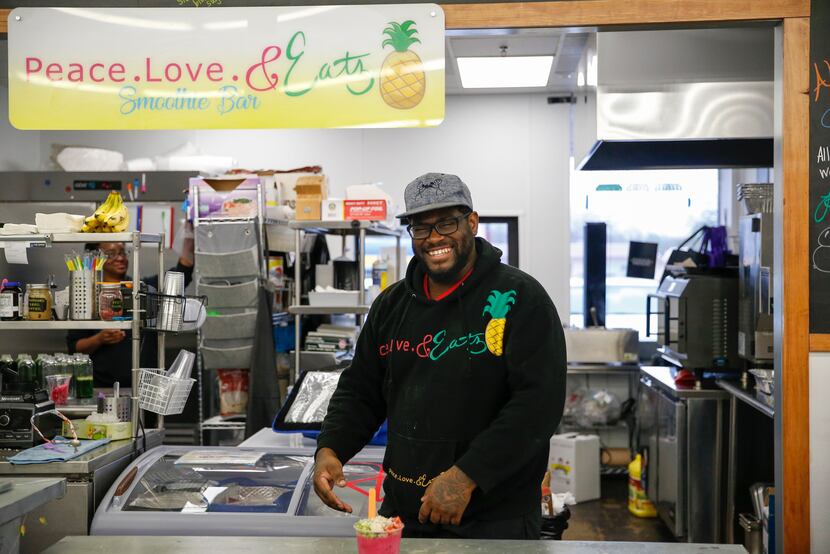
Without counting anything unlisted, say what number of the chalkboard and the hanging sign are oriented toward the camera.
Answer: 2

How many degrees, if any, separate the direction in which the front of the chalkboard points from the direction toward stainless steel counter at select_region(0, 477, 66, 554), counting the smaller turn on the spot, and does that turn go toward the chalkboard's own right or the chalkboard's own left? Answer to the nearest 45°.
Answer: approximately 45° to the chalkboard's own right

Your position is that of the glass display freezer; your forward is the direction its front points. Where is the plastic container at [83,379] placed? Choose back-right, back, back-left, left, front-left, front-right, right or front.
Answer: back-right

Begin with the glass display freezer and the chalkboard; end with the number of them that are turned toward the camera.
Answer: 2

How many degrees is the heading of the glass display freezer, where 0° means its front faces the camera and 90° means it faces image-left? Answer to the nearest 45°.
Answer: approximately 0°

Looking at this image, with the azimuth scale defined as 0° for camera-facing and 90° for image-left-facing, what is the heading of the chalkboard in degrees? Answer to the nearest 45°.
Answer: approximately 0°

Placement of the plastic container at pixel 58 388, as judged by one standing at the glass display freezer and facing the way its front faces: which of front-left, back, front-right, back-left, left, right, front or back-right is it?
back-right

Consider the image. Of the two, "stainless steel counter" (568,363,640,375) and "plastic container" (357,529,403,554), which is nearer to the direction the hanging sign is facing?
the plastic container
